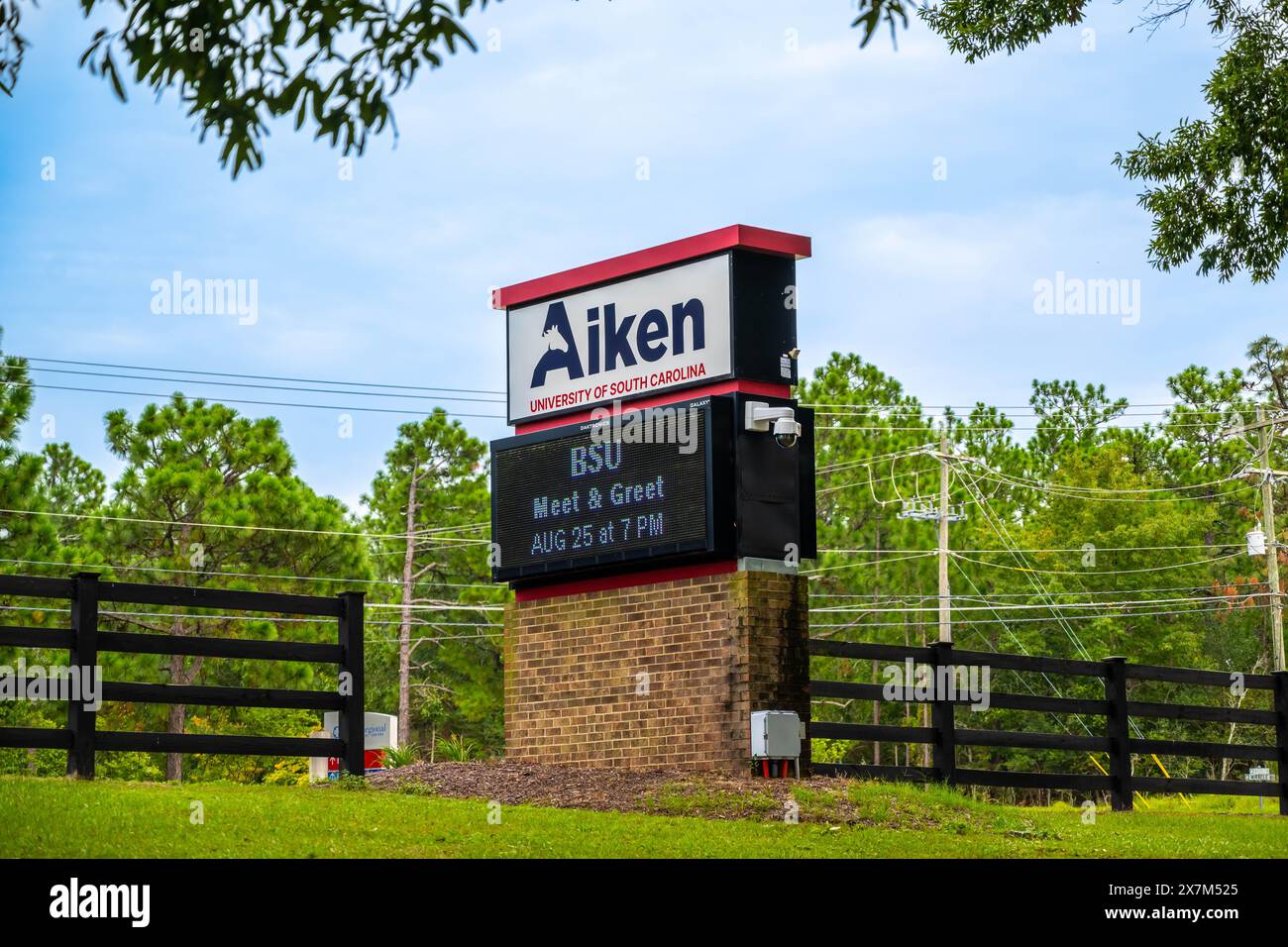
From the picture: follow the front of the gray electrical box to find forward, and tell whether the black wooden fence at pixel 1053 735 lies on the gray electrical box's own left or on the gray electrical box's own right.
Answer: on the gray electrical box's own left

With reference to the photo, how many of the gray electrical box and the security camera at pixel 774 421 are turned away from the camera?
0

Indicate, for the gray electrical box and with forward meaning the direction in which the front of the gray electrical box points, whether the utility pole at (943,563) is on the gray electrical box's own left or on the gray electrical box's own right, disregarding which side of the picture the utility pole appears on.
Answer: on the gray electrical box's own left

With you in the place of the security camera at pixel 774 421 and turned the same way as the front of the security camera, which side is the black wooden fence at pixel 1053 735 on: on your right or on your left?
on your left

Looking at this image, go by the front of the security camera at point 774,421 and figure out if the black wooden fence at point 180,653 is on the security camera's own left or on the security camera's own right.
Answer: on the security camera's own right

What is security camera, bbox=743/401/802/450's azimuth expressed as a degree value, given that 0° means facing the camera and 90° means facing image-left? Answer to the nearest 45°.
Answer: approximately 315°

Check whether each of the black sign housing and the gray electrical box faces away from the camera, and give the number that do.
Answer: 0
